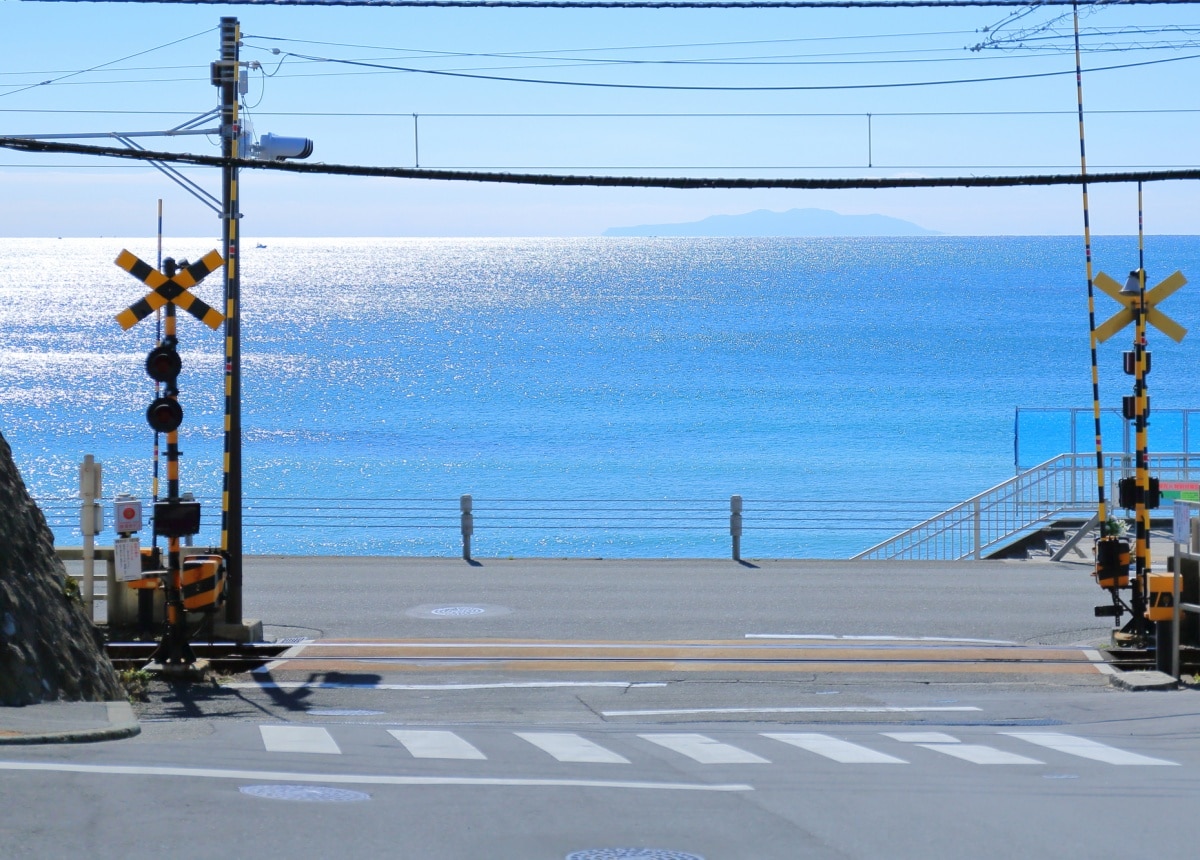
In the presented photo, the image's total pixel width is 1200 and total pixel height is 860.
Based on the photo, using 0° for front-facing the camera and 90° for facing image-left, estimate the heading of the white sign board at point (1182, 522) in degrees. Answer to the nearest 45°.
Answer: approximately 0°

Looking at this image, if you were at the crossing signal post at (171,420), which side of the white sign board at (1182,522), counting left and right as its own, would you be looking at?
right

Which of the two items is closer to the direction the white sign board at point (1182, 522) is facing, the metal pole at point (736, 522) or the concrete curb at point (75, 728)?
the concrete curb

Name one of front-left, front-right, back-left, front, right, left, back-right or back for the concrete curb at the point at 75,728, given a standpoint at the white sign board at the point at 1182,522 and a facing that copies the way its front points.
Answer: front-right

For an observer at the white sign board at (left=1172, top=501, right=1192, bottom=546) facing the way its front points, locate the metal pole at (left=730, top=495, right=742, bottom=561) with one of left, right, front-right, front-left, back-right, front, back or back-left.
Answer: back-right

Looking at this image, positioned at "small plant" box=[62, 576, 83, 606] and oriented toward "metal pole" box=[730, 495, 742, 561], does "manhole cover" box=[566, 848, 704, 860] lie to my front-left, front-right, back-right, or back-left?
back-right

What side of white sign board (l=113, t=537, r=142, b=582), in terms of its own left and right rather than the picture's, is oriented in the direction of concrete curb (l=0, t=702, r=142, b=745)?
front

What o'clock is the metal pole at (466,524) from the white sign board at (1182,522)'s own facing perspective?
The metal pole is roughly at 4 o'clock from the white sign board.

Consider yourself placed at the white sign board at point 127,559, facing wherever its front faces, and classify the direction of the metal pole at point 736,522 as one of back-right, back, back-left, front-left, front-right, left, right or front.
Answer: back-left

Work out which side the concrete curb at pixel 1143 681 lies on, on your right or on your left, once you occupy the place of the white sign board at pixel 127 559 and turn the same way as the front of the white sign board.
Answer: on your left

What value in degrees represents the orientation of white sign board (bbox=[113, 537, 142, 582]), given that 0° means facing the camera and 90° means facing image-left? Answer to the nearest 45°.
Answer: approximately 0°

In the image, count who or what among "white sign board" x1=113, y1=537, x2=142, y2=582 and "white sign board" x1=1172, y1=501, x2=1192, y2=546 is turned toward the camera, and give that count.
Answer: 2
